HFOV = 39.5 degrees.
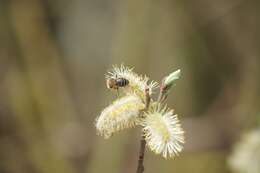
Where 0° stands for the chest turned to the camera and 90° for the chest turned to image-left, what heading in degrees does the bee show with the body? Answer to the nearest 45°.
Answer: approximately 90°
